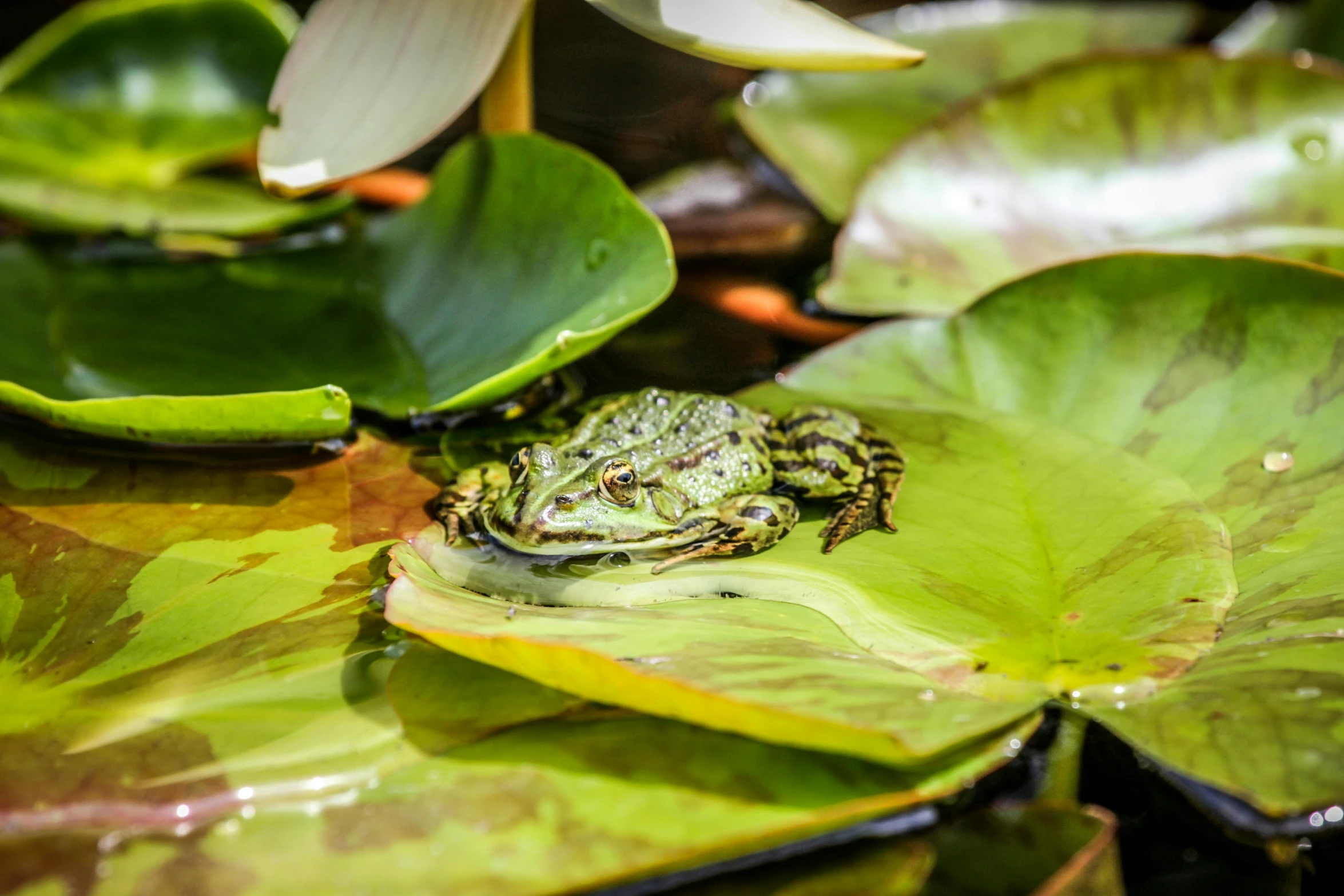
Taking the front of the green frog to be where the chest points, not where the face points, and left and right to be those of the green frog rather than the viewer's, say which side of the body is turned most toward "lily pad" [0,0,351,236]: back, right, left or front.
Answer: right

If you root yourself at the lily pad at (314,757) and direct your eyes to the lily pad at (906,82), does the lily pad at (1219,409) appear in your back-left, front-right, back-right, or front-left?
front-right

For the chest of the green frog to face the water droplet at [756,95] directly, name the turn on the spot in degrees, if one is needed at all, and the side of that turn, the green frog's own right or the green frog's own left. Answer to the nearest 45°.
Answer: approximately 135° to the green frog's own right

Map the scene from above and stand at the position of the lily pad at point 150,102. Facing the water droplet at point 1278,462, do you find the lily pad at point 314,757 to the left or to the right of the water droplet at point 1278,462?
right

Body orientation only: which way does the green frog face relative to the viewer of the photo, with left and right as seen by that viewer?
facing the viewer and to the left of the viewer

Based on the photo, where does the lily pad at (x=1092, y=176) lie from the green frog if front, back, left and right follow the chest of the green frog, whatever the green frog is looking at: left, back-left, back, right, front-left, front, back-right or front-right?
back

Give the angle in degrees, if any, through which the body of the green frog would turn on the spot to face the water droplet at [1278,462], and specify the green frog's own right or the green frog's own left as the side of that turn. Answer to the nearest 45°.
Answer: approximately 135° to the green frog's own left

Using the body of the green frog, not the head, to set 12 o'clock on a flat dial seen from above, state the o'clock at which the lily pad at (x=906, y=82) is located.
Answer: The lily pad is roughly at 5 o'clock from the green frog.

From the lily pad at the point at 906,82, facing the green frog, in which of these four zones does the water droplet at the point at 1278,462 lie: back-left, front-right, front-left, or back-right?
front-left
